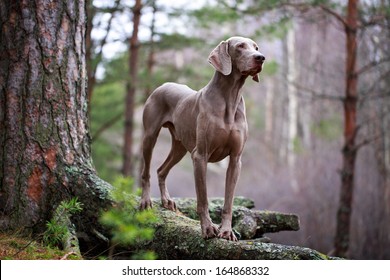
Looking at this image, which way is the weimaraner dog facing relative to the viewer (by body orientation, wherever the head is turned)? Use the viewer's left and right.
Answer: facing the viewer and to the right of the viewer

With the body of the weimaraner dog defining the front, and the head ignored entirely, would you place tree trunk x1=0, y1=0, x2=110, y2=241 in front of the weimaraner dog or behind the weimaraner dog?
behind

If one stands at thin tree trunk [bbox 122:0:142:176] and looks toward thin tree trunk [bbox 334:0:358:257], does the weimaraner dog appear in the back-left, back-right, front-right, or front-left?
front-right

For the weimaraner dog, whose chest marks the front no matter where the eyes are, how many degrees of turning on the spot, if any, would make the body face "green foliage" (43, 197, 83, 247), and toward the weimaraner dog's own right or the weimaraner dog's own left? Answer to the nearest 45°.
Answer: approximately 135° to the weimaraner dog's own right

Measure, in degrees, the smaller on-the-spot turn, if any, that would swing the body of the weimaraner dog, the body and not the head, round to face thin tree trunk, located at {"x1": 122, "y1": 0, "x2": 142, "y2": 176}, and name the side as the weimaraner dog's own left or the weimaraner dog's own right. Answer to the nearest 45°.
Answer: approximately 135° to the weimaraner dog's own left
